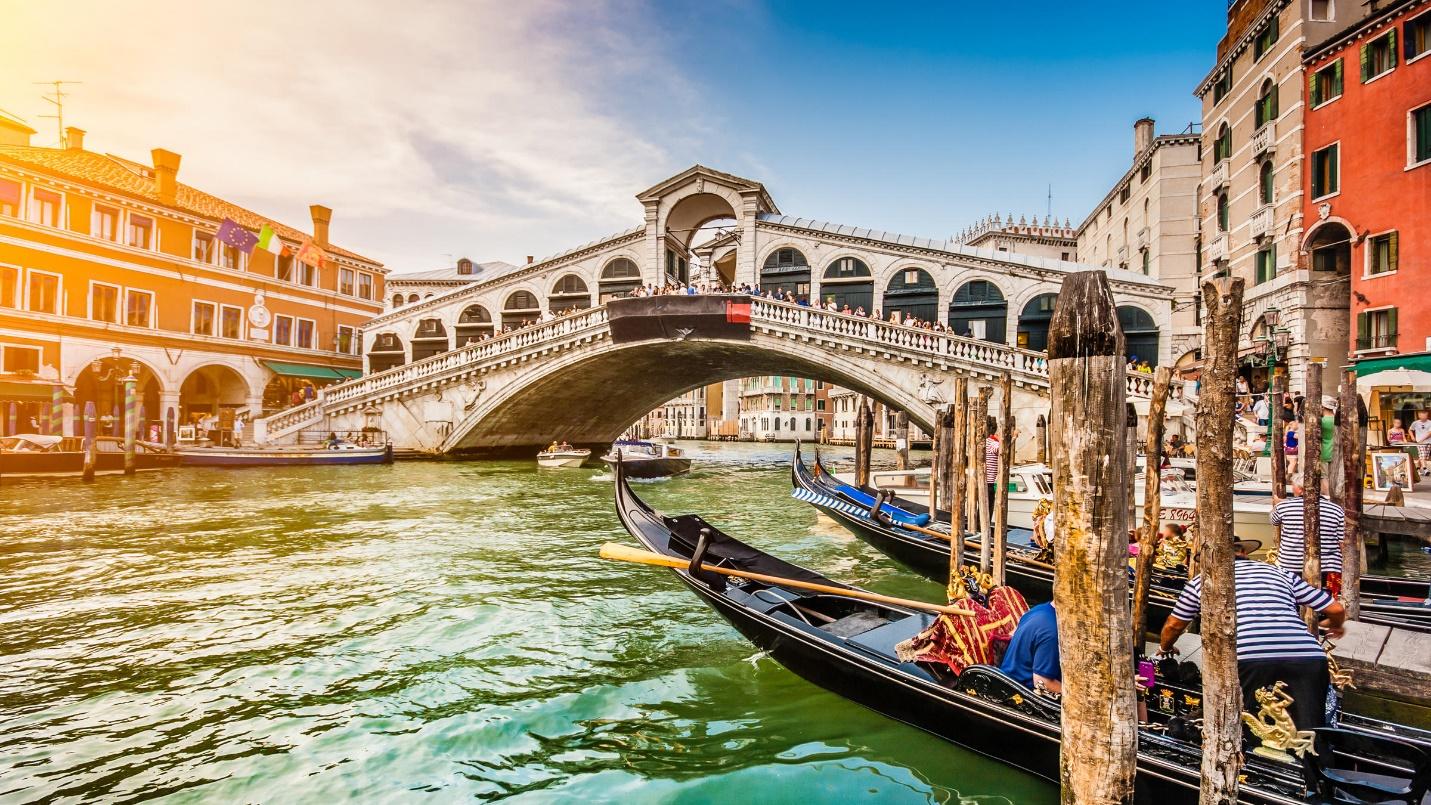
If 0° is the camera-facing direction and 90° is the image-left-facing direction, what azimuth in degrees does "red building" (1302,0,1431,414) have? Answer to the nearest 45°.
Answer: approximately 45°

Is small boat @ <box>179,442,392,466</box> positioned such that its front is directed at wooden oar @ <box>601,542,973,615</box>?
no

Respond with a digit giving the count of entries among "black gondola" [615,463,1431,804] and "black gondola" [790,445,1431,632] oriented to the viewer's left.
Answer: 0

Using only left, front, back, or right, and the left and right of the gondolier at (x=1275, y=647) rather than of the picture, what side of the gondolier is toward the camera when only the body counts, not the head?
back

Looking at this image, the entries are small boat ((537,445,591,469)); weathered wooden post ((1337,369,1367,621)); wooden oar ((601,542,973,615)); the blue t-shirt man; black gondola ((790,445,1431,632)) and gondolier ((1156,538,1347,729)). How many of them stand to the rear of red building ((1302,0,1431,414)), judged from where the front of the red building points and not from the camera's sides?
0

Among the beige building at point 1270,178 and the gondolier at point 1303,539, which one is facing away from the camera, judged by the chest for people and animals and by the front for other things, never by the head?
the gondolier

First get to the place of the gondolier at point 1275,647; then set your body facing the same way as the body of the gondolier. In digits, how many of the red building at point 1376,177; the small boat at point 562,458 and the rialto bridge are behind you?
0

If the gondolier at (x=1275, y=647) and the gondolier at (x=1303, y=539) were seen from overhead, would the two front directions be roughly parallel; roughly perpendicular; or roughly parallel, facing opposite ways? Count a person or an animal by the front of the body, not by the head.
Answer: roughly parallel

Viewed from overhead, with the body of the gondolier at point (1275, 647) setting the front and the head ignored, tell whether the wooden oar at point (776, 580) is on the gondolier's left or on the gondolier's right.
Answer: on the gondolier's left

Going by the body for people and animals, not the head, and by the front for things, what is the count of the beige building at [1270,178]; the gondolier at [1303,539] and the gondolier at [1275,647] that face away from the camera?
2

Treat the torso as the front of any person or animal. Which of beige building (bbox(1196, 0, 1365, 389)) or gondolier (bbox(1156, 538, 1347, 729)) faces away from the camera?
the gondolier
